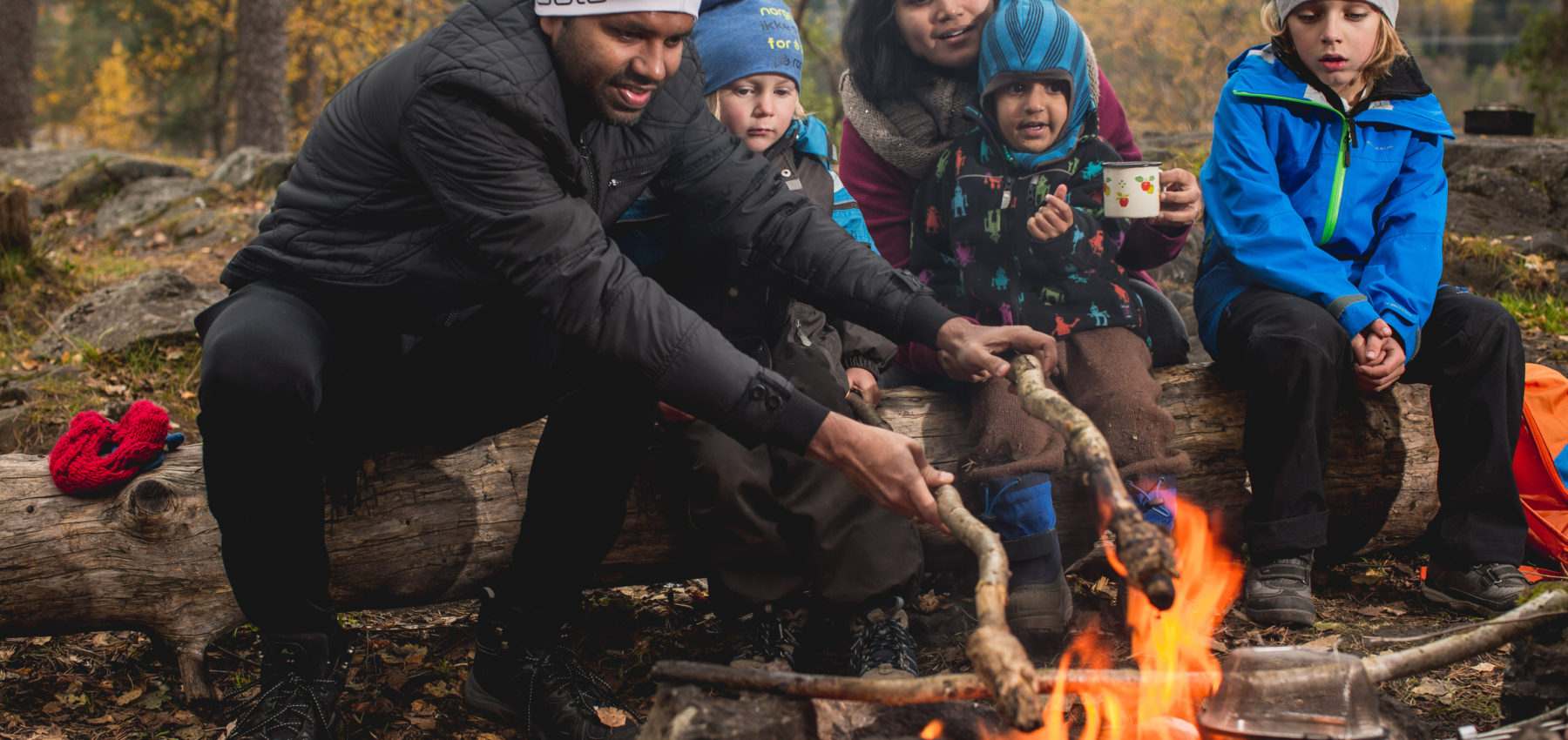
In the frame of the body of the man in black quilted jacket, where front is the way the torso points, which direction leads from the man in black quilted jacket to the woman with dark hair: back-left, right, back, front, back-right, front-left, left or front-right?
left

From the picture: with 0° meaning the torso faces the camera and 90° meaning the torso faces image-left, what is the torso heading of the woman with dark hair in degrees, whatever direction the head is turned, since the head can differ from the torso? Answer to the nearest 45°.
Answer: approximately 315°

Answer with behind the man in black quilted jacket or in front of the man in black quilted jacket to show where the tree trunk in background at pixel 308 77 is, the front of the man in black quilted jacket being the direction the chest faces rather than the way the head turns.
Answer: behind

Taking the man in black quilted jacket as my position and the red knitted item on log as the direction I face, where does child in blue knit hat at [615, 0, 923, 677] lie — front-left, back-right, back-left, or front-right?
back-right

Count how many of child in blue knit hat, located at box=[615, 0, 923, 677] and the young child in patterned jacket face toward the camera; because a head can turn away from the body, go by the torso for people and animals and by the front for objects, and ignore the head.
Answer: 2

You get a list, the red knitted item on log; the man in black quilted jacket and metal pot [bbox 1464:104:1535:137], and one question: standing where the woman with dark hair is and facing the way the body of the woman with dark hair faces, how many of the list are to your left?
1

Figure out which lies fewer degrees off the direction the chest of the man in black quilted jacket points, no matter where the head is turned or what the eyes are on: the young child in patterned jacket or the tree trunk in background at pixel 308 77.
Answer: the young child in patterned jacket

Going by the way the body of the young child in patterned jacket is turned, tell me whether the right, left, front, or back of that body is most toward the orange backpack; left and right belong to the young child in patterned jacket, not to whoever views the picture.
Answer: left

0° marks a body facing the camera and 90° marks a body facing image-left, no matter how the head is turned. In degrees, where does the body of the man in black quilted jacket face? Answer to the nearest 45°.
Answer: approximately 315°

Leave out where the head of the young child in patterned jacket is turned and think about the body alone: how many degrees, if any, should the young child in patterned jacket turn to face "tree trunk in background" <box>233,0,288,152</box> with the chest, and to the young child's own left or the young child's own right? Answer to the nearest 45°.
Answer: approximately 135° to the young child's own right

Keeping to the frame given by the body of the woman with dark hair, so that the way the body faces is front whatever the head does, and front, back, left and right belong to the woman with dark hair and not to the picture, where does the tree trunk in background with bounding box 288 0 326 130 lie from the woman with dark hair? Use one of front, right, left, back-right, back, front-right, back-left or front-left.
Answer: back

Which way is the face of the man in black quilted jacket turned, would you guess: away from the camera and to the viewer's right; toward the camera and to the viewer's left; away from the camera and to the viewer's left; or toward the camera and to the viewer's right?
toward the camera and to the viewer's right
